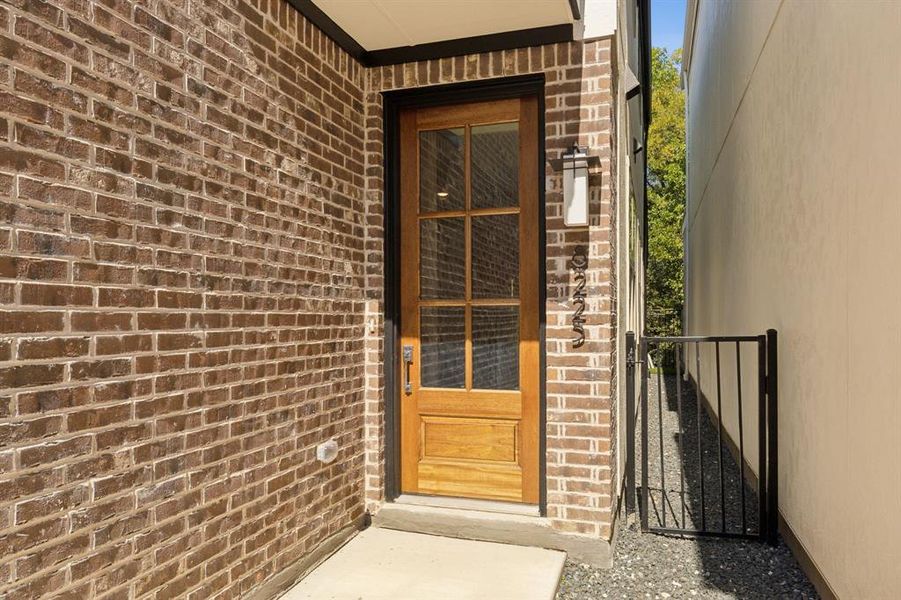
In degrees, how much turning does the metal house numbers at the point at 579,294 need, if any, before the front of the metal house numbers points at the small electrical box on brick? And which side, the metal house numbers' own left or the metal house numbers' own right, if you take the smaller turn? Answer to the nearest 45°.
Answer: approximately 90° to the metal house numbers' own right

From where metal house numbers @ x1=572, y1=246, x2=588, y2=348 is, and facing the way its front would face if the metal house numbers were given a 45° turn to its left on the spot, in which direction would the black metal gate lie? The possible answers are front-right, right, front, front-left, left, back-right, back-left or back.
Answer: left

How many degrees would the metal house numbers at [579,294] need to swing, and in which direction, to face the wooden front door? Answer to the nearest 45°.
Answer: approximately 90° to its right

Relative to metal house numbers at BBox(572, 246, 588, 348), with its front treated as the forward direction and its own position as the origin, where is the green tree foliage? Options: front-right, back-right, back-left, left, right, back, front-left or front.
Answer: back

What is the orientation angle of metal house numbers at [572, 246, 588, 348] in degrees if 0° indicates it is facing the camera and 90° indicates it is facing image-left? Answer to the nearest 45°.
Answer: approximately 0°
